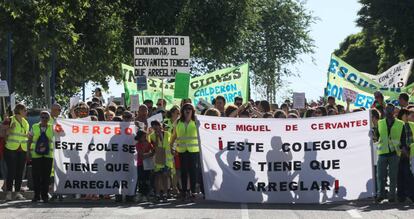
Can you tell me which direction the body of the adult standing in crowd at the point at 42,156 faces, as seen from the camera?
toward the camera

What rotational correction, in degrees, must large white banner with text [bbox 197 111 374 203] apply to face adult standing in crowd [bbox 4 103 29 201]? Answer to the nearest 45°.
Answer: approximately 90° to its right

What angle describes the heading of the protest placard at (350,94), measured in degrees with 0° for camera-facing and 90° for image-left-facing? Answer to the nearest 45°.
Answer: approximately 0°

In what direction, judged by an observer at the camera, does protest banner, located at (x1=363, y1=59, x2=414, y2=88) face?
facing the viewer

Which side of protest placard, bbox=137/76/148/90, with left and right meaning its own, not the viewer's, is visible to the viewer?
front

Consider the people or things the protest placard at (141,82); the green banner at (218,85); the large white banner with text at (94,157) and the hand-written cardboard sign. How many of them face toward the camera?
4

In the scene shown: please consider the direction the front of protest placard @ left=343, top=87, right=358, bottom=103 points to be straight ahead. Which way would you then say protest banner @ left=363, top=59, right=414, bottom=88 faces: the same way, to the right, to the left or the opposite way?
the same way

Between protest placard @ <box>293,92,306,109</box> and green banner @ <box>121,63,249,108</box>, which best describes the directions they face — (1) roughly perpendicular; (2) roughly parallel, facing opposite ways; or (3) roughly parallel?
roughly parallel

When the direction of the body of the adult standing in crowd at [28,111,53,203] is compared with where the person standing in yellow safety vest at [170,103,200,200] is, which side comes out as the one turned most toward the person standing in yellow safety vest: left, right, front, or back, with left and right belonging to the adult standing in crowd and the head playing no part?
left

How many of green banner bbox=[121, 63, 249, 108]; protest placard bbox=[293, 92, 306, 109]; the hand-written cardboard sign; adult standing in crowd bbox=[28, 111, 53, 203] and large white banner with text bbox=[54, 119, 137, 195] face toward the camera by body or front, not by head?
5

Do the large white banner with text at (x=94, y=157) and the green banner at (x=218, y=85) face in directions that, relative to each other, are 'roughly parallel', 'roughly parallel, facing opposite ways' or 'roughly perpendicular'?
roughly parallel

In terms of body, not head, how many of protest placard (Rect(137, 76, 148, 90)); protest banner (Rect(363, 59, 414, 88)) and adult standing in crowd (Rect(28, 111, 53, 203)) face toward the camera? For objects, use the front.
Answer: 3

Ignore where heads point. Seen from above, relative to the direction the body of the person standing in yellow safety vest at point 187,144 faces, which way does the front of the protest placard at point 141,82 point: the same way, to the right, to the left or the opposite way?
the same way
